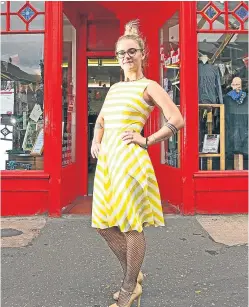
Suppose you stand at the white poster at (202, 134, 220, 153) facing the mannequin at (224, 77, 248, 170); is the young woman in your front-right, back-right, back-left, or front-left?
back-right

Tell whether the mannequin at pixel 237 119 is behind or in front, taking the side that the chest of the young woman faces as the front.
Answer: behind

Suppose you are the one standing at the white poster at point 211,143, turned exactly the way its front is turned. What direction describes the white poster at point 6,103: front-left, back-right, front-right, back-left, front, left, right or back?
right

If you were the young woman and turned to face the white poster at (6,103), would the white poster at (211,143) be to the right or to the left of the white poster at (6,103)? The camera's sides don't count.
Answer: right

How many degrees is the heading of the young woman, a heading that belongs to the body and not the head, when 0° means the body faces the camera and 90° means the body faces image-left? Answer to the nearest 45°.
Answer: approximately 45°

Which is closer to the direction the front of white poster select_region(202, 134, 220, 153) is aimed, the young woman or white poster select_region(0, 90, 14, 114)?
the young woman

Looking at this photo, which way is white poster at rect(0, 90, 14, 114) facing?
toward the camera

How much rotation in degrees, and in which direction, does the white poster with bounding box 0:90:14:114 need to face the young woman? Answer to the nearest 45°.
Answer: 0° — it already faces them

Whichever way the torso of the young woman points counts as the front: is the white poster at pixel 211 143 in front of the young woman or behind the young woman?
behind

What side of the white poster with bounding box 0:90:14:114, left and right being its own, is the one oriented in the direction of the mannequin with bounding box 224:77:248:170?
left

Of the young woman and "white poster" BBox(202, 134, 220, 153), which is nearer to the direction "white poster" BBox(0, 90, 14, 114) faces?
the young woman

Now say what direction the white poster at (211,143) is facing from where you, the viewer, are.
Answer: facing the viewer

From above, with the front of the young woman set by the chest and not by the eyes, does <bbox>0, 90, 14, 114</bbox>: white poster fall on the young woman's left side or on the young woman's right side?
on the young woman's right side

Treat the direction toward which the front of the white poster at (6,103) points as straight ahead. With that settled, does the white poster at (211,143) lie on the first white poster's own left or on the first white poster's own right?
on the first white poster's own left
